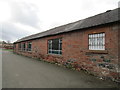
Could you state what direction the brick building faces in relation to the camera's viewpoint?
facing the viewer and to the left of the viewer
